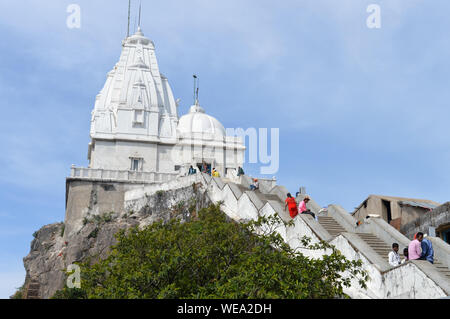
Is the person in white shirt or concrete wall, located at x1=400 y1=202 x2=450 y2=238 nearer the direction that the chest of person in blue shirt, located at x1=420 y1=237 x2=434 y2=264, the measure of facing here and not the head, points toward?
the person in white shirt

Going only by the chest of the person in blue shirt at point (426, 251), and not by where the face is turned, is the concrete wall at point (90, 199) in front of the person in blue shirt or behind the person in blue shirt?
in front
